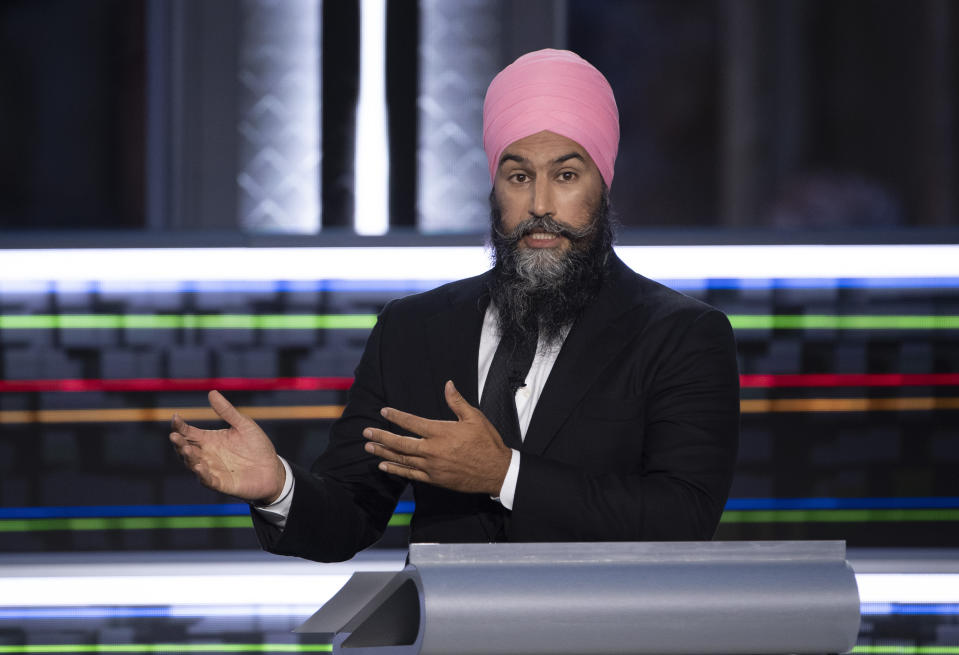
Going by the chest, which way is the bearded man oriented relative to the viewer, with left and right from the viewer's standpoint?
facing the viewer and to the left of the viewer
